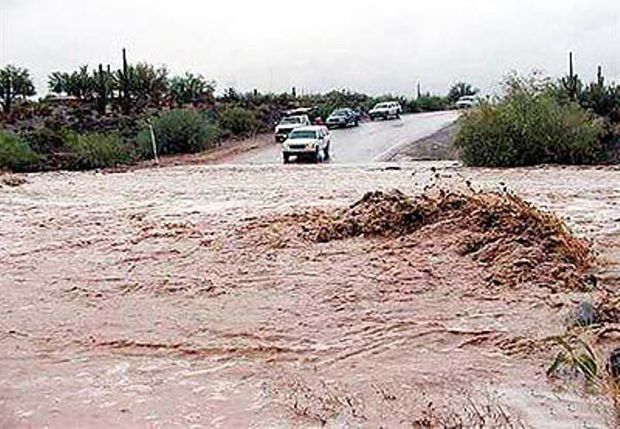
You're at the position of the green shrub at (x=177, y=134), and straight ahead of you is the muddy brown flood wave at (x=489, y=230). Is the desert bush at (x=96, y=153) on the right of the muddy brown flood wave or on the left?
right

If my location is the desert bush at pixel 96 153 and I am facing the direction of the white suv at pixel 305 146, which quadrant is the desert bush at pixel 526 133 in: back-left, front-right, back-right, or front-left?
front-right

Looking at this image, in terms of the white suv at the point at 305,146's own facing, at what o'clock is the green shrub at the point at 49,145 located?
The green shrub is roughly at 2 o'clock from the white suv.

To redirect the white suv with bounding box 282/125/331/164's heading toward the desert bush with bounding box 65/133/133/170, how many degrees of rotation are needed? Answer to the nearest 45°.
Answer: approximately 45° to its right

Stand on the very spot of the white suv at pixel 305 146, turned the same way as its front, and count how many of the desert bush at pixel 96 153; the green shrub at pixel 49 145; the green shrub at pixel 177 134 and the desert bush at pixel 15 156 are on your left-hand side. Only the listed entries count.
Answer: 0

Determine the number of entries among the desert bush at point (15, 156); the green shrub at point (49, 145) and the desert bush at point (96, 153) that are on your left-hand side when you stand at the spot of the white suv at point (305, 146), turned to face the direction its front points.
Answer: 0

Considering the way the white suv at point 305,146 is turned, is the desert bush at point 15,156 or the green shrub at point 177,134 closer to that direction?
the desert bush

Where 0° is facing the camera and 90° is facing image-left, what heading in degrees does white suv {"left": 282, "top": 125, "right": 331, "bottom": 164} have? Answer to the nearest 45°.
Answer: approximately 45°

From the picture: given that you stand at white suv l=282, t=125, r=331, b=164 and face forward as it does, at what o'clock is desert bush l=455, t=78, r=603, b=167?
The desert bush is roughly at 9 o'clock from the white suv.

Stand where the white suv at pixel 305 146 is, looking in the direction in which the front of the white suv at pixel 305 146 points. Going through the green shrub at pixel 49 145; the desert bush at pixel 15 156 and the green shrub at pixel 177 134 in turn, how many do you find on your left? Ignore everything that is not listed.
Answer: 0

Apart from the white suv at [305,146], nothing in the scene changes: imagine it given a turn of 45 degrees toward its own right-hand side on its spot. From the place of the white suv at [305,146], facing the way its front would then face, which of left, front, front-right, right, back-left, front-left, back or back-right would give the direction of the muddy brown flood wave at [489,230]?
left

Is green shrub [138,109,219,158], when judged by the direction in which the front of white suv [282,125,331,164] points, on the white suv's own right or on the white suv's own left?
on the white suv's own right

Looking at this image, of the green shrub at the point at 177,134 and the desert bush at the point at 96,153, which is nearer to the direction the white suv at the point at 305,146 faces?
the desert bush

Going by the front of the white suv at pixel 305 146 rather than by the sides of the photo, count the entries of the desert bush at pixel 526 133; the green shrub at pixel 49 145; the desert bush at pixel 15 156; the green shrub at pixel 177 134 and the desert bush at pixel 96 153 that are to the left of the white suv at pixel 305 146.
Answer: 1
